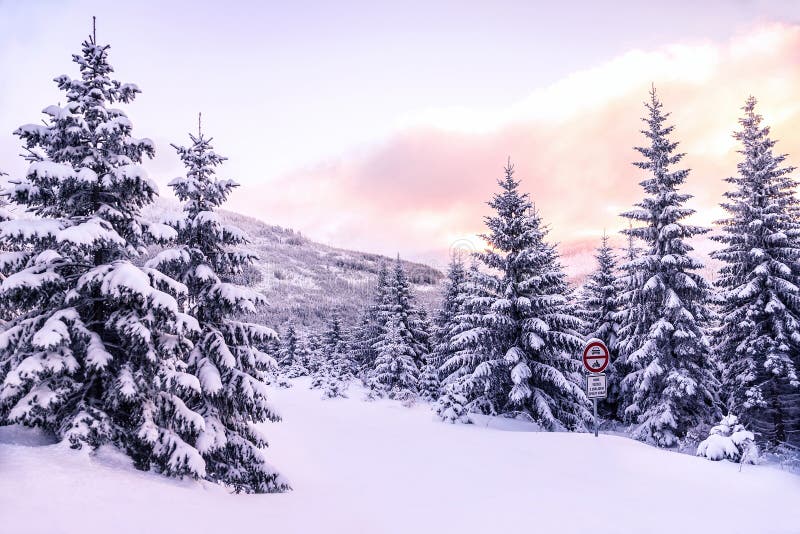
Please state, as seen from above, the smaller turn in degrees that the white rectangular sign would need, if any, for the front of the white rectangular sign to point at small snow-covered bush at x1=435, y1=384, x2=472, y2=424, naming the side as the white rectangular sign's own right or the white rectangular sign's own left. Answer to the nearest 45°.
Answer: approximately 135° to the white rectangular sign's own right

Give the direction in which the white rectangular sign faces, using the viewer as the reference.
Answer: facing the viewer

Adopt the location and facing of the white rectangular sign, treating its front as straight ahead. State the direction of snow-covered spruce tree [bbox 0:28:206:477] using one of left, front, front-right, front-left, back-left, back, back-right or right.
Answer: front-right

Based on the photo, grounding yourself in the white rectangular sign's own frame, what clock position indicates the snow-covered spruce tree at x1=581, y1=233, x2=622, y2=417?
The snow-covered spruce tree is roughly at 6 o'clock from the white rectangular sign.
